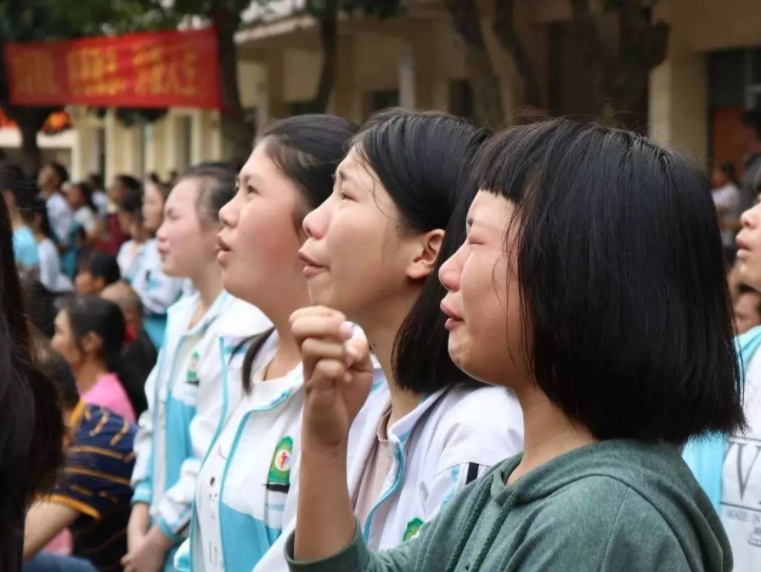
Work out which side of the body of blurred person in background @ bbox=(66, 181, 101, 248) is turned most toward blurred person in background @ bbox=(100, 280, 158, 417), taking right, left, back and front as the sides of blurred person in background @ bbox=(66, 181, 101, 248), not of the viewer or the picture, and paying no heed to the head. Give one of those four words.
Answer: left

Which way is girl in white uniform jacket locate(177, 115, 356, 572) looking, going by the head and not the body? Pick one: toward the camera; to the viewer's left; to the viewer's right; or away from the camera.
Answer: to the viewer's left

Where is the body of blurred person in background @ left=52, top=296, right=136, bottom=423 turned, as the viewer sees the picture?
to the viewer's left

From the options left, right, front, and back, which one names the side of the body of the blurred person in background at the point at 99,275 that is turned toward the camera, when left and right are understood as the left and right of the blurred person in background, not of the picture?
left

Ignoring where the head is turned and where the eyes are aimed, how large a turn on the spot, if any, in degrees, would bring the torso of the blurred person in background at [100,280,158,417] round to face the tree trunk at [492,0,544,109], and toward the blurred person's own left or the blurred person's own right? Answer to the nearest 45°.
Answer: approximately 135° to the blurred person's own right
